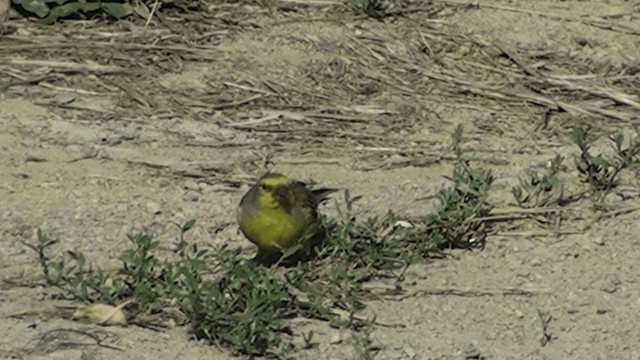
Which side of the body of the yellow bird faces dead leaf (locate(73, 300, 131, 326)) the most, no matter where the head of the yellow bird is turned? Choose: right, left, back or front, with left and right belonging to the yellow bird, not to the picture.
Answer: front

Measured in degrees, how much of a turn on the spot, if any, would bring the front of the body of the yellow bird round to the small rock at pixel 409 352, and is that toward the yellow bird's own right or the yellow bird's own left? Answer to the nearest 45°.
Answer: approximately 90° to the yellow bird's own left

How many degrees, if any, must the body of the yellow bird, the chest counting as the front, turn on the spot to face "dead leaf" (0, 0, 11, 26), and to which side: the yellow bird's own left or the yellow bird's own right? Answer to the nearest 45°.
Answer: approximately 90° to the yellow bird's own right

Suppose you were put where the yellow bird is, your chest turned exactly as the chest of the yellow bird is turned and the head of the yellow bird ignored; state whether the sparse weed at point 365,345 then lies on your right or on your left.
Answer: on your left

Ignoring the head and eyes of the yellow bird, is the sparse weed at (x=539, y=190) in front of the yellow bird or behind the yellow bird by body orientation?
behind

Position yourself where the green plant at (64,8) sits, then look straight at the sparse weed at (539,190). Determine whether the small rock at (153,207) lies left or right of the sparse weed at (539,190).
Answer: right

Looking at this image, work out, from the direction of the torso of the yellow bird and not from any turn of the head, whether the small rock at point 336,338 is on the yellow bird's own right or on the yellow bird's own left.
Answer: on the yellow bird's own left

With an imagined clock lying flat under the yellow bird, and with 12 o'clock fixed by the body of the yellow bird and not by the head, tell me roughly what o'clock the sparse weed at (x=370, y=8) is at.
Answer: The sparse weed is roughly at 5 o'clock from the yellow bird.

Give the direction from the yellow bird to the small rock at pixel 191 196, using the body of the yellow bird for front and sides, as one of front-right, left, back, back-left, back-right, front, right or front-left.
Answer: right

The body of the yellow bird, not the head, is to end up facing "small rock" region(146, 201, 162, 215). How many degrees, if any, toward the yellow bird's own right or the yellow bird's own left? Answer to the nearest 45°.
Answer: approximately 90° to the yellow bird's own right

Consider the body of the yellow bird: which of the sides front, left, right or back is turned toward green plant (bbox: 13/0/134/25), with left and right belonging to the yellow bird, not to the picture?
right
